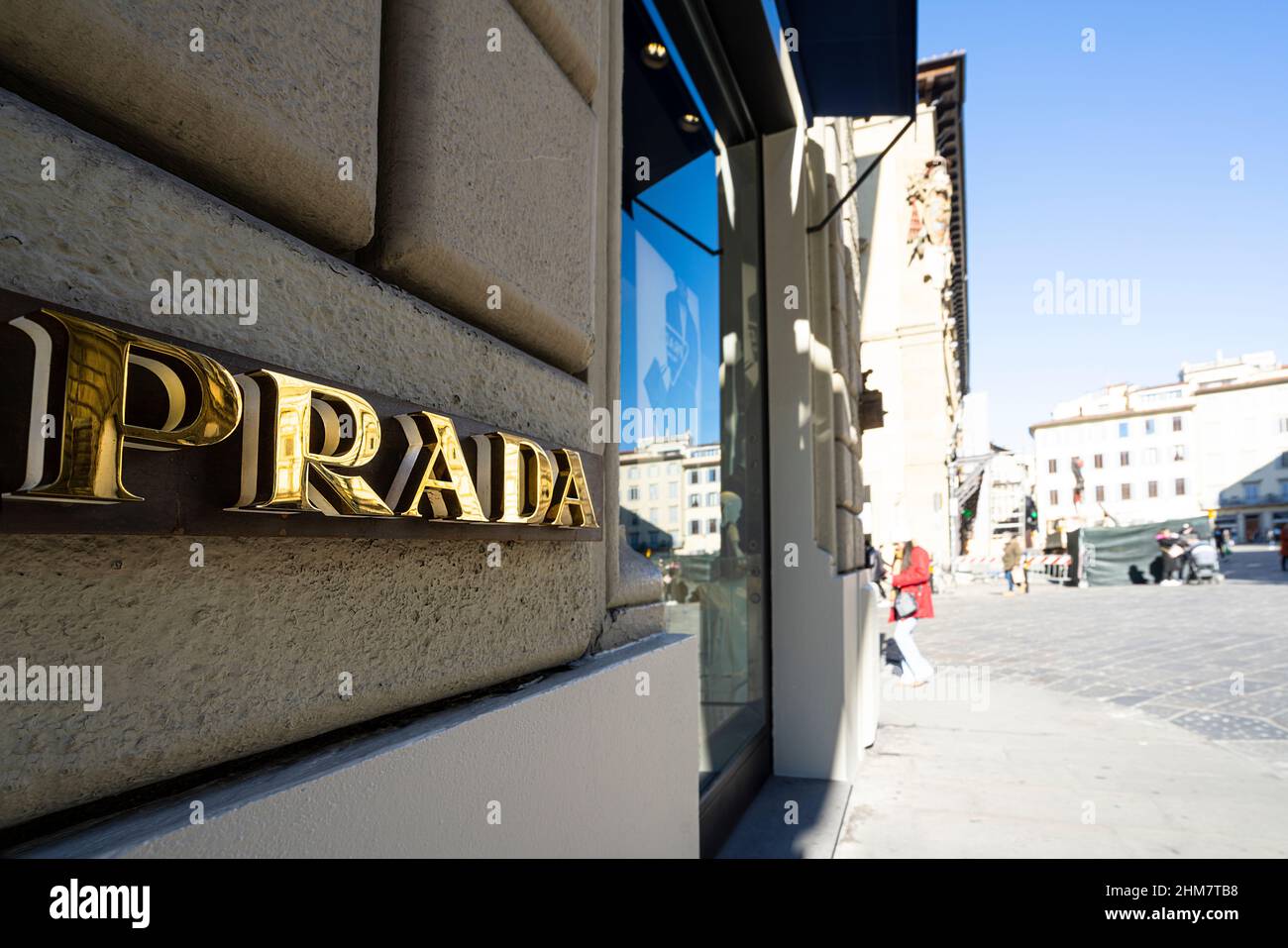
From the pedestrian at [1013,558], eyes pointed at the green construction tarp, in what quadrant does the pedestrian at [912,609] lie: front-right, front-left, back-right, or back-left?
back-right

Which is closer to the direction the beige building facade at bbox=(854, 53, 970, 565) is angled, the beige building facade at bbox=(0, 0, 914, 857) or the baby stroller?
the baby stroller

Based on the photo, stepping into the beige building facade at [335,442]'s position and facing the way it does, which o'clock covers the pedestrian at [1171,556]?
The pedestrian is roughly at 9 o'clock from the beige building facade.

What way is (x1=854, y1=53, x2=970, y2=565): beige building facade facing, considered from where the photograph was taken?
facing to the right of the viewer

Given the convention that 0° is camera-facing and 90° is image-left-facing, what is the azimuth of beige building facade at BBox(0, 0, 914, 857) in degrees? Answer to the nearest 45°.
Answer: approximately 315°

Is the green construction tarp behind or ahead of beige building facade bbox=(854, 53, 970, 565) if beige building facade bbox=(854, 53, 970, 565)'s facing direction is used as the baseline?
ahead

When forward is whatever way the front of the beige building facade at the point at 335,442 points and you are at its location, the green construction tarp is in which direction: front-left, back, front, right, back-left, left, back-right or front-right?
left

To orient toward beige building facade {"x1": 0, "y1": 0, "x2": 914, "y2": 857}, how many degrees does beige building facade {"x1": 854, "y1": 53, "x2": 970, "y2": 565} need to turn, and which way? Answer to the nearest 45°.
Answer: approximately 90° to its right
